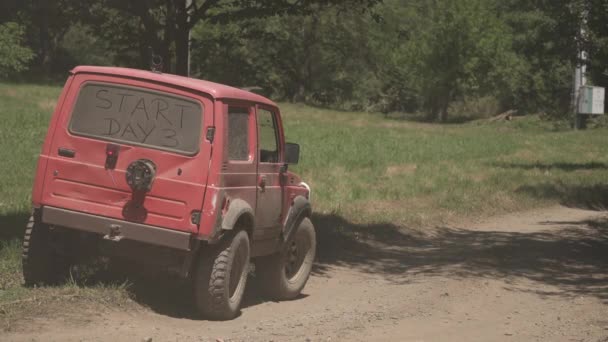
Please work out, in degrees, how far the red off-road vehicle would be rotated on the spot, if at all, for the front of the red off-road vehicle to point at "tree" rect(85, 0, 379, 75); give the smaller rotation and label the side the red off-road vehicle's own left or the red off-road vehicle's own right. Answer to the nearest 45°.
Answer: approximately 45° to the red off-road vehicle's own left

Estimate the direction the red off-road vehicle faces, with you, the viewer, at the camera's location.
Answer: facing away from the viewer and to the right of the viewer
